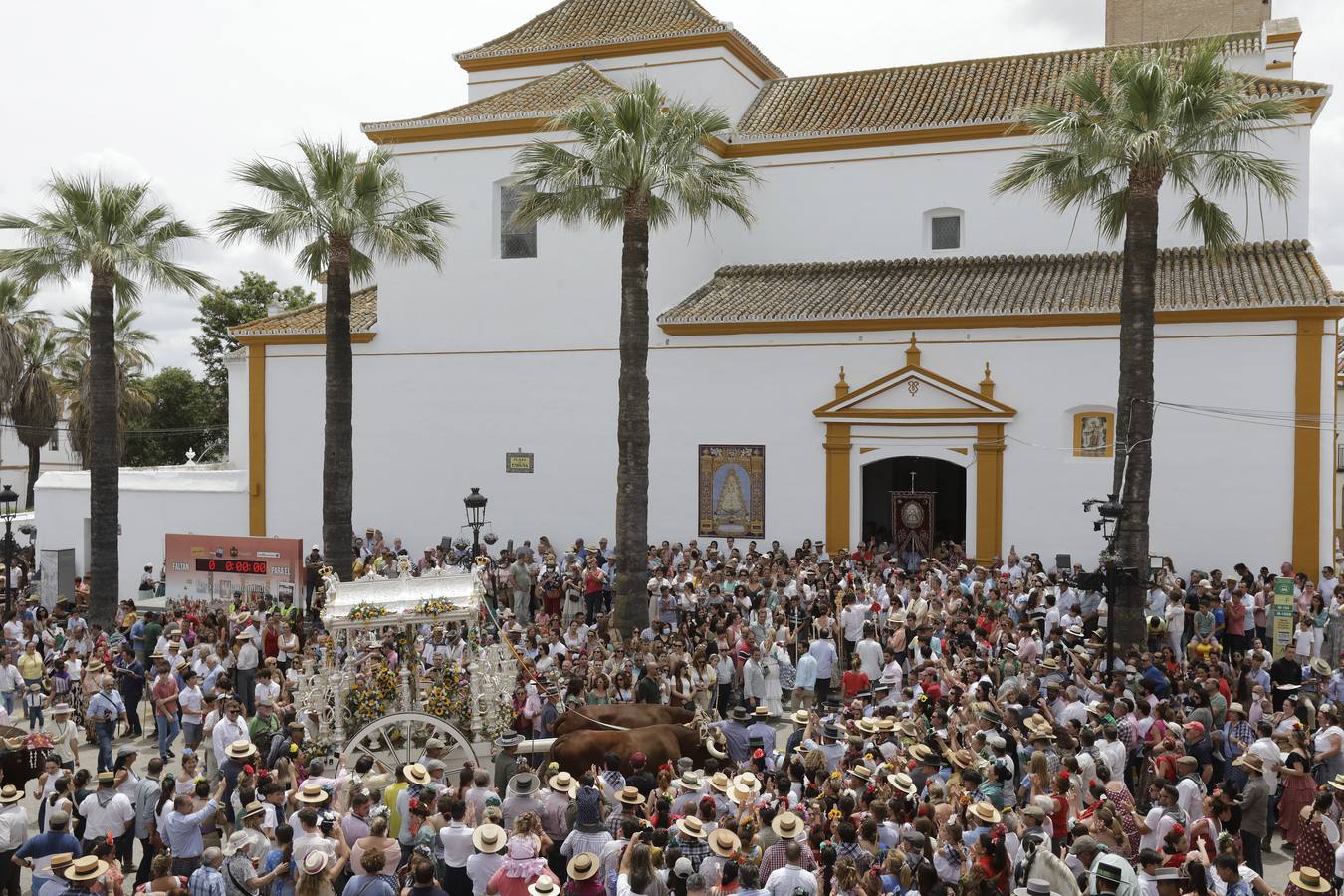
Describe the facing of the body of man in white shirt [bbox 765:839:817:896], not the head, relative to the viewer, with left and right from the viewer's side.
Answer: facing away from the viewer

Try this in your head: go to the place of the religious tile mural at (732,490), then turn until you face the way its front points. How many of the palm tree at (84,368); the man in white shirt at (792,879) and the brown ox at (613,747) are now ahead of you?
2

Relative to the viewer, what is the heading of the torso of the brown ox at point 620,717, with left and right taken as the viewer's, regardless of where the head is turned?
facing to the right of the viewer

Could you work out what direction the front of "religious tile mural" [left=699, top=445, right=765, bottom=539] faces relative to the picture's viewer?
facing the viewer

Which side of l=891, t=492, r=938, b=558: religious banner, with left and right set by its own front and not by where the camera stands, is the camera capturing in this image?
front

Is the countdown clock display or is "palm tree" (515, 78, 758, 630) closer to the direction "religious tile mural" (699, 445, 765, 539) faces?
the palm tree

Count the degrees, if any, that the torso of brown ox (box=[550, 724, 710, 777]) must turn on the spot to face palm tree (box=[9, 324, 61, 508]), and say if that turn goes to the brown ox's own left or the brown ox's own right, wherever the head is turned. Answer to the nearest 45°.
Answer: approximately 135° to the brown ox's own left

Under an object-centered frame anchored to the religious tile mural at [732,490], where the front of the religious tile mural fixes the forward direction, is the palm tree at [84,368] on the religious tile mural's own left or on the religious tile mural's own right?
on the religious tile mural's own right

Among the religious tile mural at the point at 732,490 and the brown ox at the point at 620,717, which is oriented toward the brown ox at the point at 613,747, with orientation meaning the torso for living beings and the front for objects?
the religious tile mural

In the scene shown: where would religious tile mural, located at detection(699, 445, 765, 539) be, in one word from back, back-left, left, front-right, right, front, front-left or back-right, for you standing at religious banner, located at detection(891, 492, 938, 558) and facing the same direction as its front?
right

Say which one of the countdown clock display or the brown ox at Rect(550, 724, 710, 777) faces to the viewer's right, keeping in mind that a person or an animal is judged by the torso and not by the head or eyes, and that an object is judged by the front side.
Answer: the brown ox

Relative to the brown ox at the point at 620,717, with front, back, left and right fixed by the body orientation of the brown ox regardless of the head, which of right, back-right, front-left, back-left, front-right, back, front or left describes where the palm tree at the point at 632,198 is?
left

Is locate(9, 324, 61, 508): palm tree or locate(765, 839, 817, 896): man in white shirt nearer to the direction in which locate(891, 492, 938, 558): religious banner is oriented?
the man in white shirt

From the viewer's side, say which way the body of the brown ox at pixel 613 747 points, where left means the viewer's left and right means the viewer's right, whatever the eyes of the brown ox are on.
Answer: facing to the right of the viewer

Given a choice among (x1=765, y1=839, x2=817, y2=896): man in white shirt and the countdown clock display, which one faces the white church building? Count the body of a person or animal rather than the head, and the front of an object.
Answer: the man in white shirt

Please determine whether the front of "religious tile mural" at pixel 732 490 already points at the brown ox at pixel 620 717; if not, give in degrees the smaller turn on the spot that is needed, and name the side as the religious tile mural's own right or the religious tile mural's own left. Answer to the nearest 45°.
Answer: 0° — it already faces it
